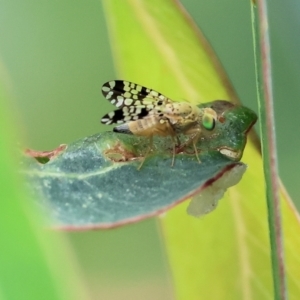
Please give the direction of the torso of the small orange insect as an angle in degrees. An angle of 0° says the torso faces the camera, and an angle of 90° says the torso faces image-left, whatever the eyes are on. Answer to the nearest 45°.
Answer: approximately 270°
